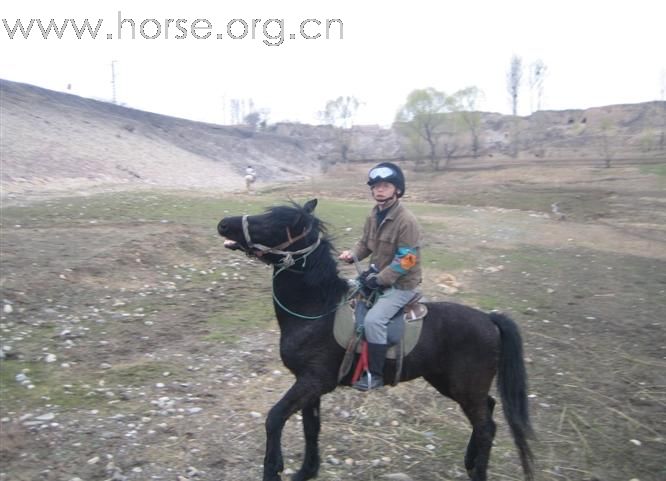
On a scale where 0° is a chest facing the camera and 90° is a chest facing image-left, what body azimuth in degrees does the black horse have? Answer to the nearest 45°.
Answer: approximately 90°

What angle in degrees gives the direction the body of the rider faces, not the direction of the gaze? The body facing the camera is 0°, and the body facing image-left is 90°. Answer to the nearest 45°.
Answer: approximately 45°
